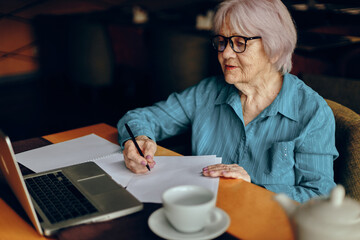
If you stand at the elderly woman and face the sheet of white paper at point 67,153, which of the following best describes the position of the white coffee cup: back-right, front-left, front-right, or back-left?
front-left

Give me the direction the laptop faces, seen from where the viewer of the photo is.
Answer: facing away from the viewer and to the right of the viewer

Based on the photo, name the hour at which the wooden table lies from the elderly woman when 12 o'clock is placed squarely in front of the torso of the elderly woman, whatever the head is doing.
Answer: The wooden table is roughly at 11 o'clock from the elderly woman.

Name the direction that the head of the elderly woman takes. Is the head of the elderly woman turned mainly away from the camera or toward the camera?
toward the camera

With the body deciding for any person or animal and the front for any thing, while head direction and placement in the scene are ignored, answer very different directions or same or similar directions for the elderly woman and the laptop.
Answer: very different directions
